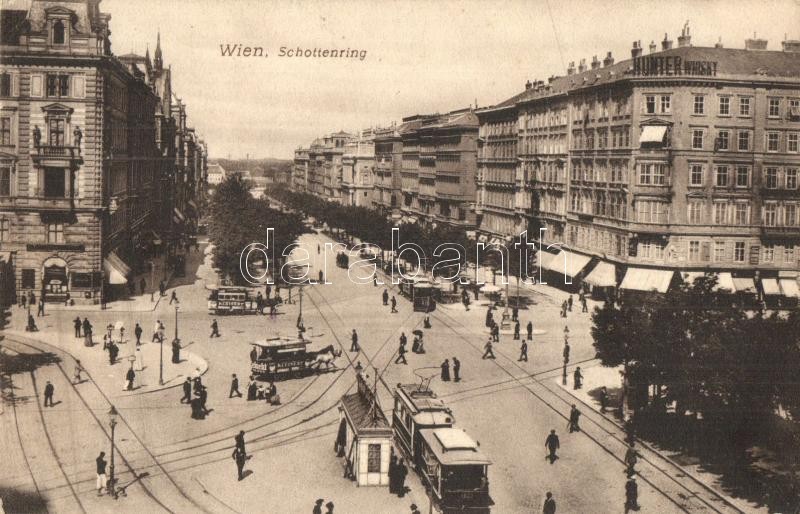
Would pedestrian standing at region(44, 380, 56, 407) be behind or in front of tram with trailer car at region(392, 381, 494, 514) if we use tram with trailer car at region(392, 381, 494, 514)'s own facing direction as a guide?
in front

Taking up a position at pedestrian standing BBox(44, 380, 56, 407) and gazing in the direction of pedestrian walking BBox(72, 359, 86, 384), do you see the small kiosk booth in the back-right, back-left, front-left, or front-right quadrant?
back-right

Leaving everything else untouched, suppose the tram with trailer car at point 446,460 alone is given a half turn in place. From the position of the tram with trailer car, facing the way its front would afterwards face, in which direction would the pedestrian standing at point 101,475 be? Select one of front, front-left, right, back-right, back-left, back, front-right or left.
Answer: back-right

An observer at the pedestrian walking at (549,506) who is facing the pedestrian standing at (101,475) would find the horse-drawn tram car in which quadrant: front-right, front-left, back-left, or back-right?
front-right

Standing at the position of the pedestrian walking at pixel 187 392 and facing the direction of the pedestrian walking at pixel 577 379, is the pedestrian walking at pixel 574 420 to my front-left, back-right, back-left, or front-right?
front-right

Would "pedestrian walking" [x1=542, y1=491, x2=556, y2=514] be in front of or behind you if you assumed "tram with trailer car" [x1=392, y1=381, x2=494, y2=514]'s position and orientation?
behind

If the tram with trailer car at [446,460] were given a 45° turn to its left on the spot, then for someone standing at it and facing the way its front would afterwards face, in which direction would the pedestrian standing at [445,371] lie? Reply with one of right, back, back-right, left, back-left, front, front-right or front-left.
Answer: right

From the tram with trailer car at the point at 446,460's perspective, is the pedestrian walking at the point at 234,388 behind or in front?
in front

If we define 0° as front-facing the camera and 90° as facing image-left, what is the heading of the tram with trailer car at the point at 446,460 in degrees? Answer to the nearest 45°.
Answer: approximately 135°

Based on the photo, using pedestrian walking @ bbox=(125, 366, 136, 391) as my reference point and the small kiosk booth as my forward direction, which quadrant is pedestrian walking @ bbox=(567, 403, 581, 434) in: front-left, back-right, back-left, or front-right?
front-left

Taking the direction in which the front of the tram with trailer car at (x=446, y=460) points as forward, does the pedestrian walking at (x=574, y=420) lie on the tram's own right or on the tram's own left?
on the tram's own right

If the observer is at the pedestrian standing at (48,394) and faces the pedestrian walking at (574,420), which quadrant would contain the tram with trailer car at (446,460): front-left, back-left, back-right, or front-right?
front-right
